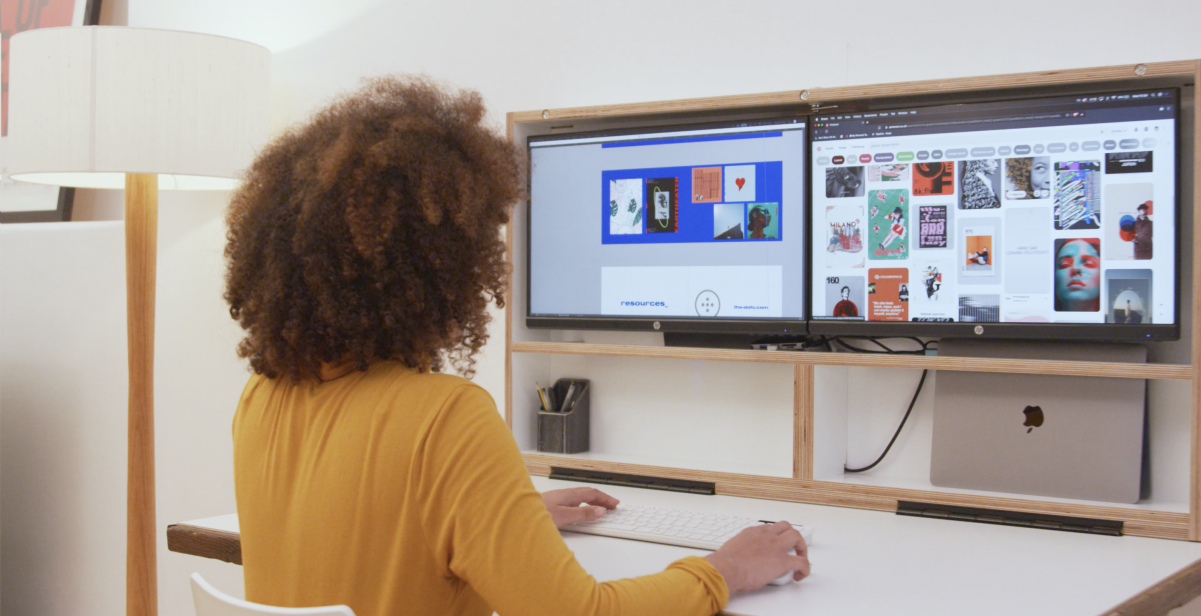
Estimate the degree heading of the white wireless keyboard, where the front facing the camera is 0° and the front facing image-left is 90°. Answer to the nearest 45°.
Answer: approximately 45°

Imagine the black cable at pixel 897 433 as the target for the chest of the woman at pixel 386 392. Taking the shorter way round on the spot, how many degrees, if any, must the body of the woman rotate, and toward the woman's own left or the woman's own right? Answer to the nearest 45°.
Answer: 0° — they already face it

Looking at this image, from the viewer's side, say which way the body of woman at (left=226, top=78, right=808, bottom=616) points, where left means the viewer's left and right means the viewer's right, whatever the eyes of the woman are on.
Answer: facing away from the viewer and to the right of the viewer

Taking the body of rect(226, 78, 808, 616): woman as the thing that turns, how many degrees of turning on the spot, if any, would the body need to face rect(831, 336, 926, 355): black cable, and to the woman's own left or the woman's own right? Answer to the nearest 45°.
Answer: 0° — they already face it

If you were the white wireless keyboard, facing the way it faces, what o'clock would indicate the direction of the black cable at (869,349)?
The black cable is roughly at 6 o'clock from the white wireless keyboard.

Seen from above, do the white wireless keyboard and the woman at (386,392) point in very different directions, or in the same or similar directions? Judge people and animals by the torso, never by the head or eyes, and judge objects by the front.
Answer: very different directions

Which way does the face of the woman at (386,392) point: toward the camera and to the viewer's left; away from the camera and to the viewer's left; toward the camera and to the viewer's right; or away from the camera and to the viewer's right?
away from the camera and to the viewer's right

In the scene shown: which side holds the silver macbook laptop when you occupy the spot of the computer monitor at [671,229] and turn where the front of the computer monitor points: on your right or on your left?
on your left
